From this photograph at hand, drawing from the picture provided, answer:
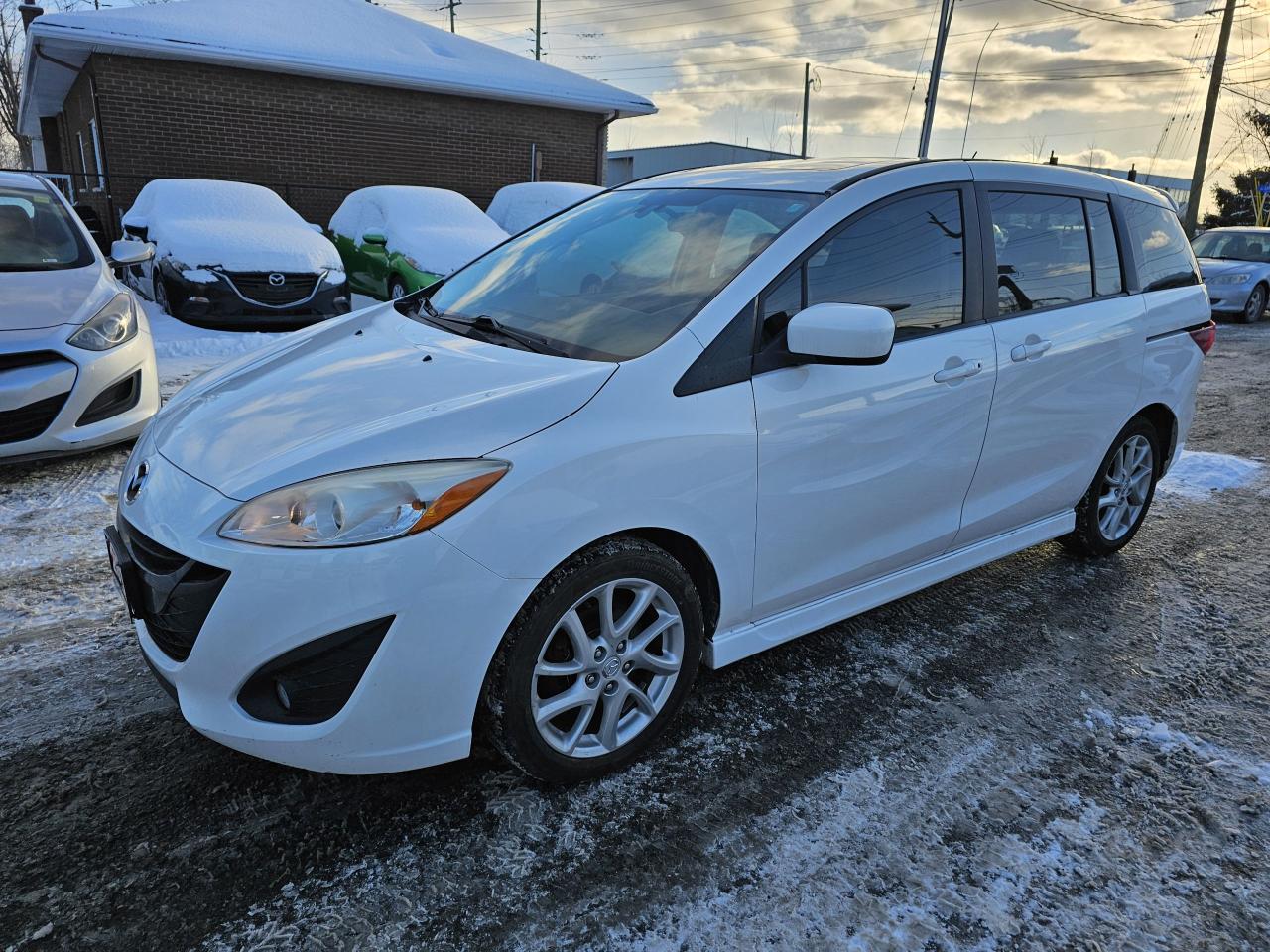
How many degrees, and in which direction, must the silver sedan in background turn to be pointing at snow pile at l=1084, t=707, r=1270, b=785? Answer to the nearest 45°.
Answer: approximately 45° to its left

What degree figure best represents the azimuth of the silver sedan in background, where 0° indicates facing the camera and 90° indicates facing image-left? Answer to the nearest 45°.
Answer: approximately 45°

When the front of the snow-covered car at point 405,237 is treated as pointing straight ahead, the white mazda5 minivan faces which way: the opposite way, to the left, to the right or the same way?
to the right

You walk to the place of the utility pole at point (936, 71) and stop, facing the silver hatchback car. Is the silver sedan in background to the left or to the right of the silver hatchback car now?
left

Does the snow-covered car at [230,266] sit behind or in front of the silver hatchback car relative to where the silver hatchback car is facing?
behind

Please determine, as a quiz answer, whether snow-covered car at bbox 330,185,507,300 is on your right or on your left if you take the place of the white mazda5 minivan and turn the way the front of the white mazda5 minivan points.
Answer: on your right

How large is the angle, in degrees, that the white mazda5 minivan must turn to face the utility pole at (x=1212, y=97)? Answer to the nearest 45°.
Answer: approximately 180°

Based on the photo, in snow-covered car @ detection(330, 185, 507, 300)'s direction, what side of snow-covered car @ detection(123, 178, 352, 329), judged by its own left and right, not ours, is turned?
left
